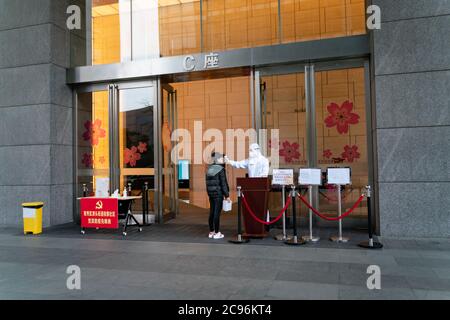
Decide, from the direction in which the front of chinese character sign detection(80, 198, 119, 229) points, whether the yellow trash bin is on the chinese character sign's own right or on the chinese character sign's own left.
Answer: on the chinese character sign's own right

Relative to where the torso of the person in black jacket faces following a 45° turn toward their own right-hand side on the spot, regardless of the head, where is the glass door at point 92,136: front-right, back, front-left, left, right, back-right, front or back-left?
back-left

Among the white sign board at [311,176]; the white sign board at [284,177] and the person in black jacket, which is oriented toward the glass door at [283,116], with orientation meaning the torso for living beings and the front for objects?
the person in black jacket

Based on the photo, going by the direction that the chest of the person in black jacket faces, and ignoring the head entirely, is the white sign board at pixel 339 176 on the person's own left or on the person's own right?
on the person's own right

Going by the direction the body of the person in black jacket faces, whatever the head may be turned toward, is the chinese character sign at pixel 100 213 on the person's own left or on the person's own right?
on the person's own left

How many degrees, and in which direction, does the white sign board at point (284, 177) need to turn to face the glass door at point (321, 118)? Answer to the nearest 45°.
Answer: approximately 135° to its left

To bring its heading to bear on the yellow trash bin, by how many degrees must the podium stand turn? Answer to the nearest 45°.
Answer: approximately 90° to its right
